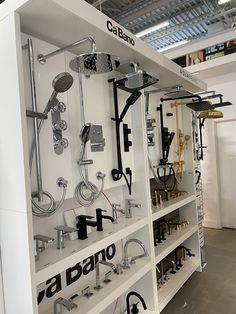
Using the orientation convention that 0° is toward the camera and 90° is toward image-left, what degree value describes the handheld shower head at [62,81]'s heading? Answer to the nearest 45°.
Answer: approximately 315°

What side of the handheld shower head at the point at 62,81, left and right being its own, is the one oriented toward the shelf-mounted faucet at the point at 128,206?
left

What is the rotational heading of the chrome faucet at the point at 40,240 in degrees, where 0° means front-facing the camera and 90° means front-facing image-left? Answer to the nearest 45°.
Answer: approximately 315°

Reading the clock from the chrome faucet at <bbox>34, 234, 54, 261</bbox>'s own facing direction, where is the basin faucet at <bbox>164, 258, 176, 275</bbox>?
The basin faucet is roughly at 9 o'clock from the chrome faucet.

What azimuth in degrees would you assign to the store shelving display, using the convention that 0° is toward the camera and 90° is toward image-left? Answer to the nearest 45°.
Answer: approximately 315°
